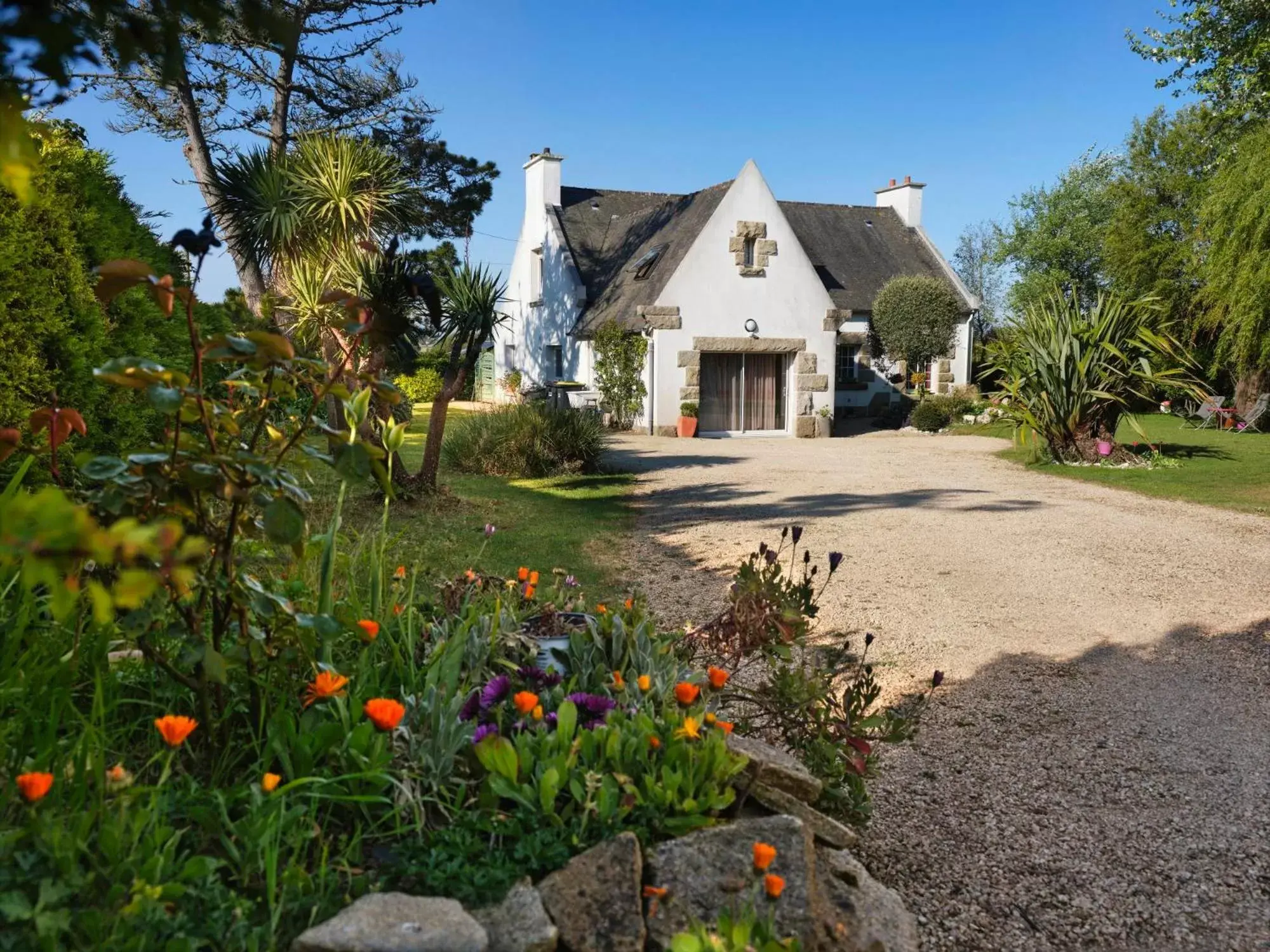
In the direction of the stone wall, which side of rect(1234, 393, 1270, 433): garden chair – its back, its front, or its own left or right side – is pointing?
left

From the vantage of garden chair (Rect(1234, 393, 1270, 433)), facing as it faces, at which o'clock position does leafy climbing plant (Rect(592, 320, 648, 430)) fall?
The leafy climbing plant is roughly at 11 o'clock from the garden chair.

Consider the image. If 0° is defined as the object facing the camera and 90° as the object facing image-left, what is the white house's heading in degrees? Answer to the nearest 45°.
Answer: approximately 0°

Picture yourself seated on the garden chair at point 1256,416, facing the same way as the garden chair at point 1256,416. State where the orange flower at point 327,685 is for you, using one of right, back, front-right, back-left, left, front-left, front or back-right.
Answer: left

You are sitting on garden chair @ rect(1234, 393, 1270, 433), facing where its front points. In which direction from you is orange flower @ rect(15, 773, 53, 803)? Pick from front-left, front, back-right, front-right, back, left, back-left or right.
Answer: left

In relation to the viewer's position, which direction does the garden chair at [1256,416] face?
facing to the left of the viewer

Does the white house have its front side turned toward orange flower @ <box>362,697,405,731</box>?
yes

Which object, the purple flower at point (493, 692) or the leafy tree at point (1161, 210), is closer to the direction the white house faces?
the purple flower

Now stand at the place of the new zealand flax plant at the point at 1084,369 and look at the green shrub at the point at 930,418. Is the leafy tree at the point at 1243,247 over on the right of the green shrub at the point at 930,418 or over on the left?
right

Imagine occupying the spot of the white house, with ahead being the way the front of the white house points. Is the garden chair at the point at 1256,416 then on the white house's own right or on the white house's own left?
on the white house's own left

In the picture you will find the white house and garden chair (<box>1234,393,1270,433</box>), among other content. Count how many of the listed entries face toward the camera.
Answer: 1

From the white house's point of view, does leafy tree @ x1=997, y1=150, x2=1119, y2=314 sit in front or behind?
behind
